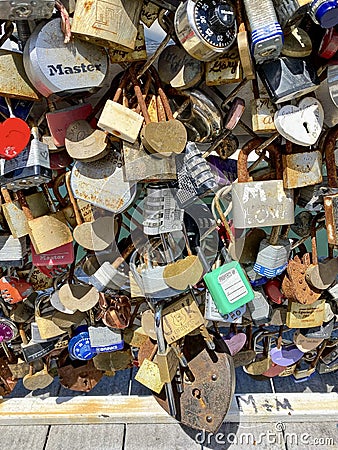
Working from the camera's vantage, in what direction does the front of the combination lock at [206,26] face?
facing the viewer and to the right of the viewer

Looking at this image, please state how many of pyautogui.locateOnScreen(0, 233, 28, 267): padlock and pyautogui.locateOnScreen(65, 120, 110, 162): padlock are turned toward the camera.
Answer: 2

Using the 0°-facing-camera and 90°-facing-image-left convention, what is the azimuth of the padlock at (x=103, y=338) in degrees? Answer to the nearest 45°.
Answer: approximately 0°

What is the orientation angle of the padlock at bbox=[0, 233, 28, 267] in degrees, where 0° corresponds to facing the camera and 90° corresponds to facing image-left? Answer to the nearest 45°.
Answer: approximately 0°
